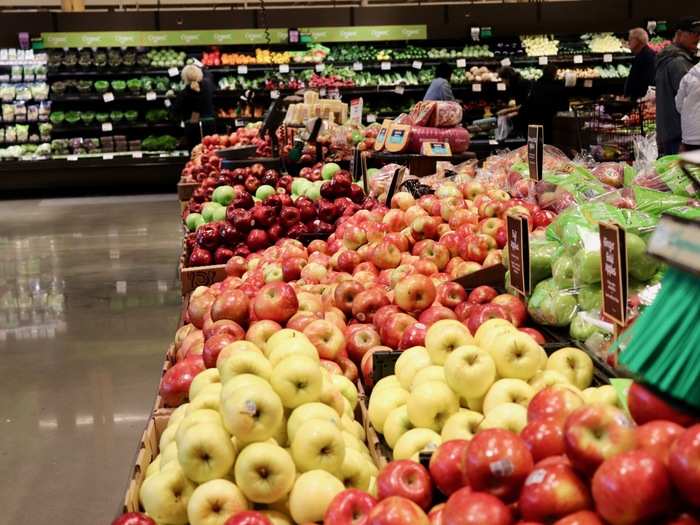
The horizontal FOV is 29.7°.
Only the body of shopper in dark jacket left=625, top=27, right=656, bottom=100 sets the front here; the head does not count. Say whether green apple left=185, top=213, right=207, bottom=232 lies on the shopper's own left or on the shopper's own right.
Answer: on the shopper's own left

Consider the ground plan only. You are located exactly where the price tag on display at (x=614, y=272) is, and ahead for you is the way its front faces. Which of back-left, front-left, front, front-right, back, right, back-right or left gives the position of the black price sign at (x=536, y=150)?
back-right

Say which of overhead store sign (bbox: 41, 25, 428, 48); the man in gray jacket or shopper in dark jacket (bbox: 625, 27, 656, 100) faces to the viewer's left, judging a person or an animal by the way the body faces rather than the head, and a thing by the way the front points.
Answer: the shopper in dark jacket

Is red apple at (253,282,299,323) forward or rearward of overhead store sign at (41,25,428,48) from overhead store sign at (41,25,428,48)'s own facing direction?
forward

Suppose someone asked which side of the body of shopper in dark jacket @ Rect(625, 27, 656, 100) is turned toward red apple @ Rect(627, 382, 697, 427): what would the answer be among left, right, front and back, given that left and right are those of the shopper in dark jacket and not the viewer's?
left

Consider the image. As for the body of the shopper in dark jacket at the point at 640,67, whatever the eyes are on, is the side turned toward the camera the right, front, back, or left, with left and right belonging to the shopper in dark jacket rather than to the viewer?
left

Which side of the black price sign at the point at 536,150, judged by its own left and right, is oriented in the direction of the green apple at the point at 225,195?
right

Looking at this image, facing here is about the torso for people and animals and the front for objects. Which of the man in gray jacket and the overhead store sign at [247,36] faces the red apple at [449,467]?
the overhead store sign
